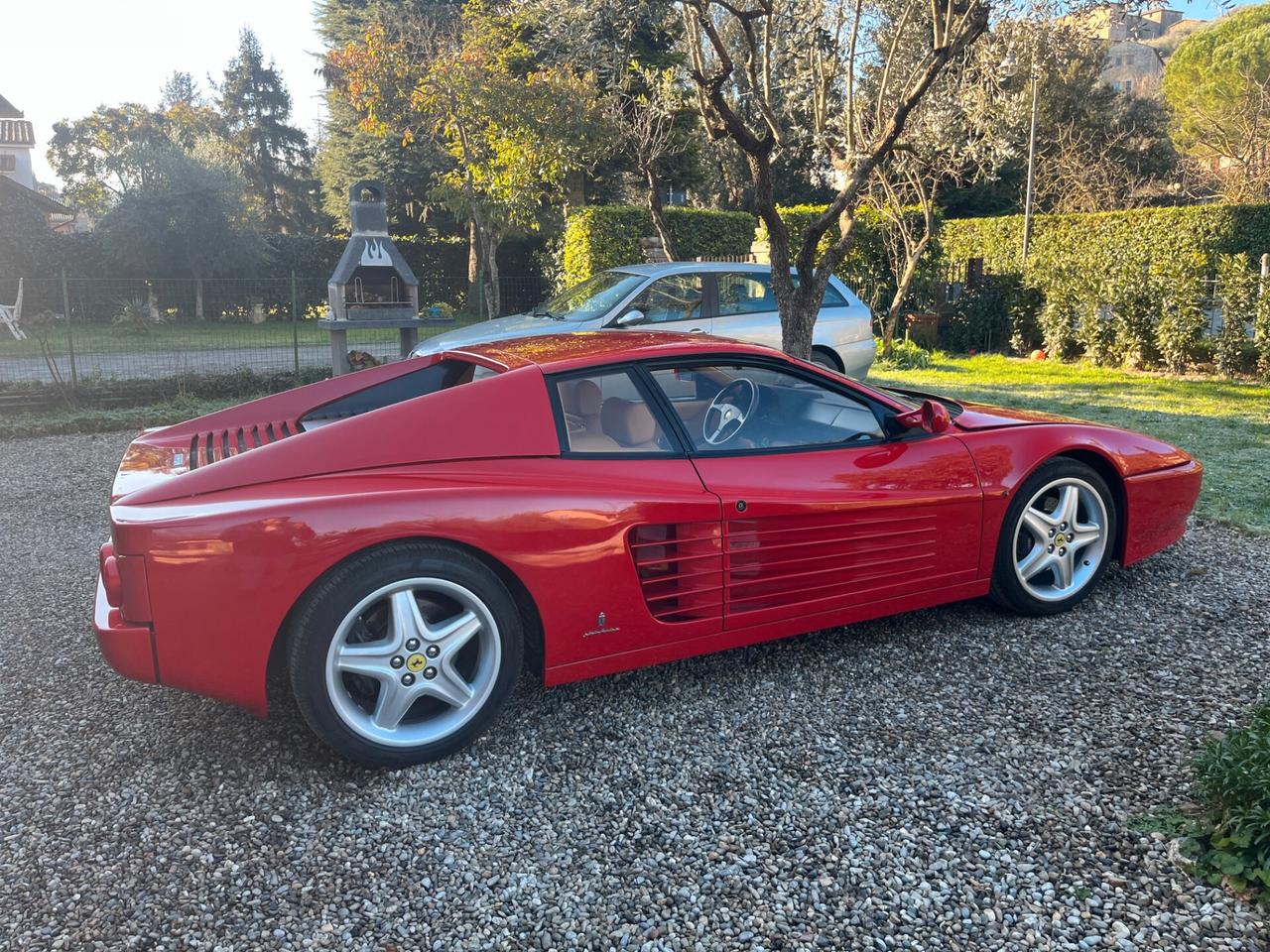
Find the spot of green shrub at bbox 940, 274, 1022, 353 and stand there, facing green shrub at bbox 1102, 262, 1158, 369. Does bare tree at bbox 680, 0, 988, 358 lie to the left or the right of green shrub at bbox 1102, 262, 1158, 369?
right

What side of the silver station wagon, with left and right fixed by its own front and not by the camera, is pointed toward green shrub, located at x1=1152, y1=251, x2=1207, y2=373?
back

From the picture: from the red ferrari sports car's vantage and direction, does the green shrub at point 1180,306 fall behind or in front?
in front

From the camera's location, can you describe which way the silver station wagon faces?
facing the viewer and to the left of the viewer

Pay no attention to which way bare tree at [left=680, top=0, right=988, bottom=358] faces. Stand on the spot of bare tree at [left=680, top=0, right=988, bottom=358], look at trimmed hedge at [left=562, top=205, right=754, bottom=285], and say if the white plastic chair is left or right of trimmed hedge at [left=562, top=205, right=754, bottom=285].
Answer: left

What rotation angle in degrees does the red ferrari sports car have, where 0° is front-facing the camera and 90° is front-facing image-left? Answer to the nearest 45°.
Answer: approximately 225°

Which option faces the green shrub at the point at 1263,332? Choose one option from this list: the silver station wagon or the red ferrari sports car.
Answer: the red ferrari sports car

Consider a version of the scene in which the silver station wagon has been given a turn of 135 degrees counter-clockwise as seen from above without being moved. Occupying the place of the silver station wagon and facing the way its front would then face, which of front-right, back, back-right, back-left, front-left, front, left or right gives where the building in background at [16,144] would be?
back-left

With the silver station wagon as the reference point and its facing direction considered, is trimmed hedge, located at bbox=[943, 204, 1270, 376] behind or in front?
behind

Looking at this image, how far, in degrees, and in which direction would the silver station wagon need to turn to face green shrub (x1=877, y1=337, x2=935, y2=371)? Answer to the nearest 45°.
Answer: approximately 180°

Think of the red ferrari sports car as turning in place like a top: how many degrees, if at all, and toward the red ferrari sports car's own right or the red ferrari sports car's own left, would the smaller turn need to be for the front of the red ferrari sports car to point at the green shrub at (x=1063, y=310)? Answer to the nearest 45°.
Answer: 0° — it already faces it

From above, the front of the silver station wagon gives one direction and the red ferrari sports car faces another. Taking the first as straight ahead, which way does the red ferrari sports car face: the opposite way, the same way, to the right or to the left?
the opposite way

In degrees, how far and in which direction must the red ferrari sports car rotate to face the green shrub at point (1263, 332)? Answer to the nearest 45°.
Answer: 0° — it already faces it
